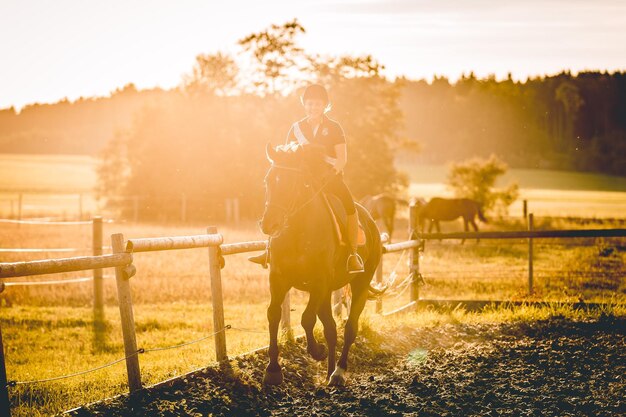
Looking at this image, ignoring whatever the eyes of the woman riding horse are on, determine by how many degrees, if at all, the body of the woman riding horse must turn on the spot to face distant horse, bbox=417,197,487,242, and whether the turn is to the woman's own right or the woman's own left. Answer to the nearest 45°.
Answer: approximately 180°

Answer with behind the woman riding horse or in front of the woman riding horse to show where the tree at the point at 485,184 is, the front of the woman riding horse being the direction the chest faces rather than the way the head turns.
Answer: behind

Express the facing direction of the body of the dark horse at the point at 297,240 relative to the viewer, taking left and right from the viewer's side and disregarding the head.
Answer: facing the viewer and to the left of the viewer

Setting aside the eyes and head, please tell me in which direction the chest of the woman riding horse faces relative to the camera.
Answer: toward the camera

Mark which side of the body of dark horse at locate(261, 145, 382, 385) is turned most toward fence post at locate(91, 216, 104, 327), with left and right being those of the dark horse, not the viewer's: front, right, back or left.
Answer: right

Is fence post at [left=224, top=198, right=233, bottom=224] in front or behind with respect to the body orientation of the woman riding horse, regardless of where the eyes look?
behind
